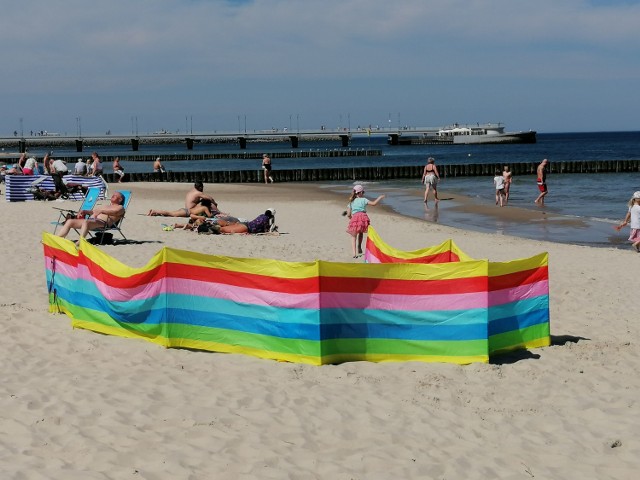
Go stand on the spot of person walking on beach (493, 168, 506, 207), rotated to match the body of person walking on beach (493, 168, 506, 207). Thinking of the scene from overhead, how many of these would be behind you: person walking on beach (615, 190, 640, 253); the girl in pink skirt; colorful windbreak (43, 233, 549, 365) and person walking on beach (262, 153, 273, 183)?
3

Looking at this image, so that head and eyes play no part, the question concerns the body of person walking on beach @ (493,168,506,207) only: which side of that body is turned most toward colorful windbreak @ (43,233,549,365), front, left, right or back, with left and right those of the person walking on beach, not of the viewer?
back

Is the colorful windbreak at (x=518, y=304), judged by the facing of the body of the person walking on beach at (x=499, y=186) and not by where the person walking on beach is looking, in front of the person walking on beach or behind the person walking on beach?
behind

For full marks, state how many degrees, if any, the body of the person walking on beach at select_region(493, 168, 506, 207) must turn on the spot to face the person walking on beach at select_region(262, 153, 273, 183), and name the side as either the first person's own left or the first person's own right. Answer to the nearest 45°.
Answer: approximately 45° to the first person's own left

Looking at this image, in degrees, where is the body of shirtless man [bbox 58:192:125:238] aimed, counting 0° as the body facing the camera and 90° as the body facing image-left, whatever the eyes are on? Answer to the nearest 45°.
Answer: approximately 90°

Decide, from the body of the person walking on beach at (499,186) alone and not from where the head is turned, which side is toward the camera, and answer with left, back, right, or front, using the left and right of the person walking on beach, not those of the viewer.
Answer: back

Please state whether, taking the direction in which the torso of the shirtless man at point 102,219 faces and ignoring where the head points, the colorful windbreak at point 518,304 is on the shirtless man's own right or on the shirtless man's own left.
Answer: on the shirtless man's own left
